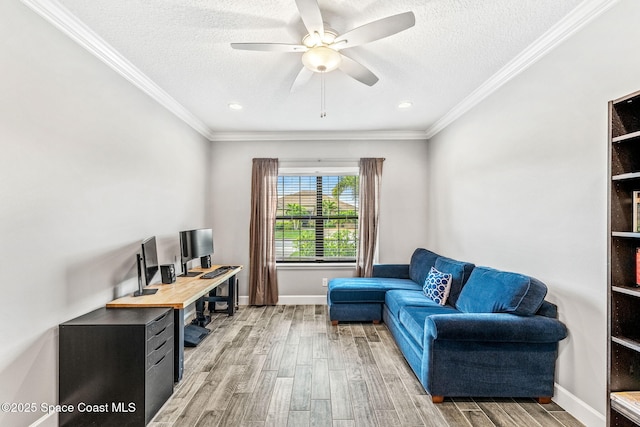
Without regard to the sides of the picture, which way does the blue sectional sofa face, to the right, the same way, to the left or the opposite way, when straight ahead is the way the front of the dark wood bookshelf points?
the same way

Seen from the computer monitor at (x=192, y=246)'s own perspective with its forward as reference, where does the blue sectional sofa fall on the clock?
The blue sectional sofa is roughly at 12 o'clock from the computer monitor.

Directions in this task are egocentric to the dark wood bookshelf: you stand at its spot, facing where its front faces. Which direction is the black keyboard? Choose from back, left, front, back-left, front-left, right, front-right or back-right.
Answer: front-right

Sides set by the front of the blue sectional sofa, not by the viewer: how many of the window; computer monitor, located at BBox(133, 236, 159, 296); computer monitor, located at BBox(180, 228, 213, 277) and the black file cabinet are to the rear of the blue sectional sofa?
0

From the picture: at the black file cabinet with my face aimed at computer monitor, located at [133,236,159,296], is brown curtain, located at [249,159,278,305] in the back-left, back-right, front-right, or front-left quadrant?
front-right

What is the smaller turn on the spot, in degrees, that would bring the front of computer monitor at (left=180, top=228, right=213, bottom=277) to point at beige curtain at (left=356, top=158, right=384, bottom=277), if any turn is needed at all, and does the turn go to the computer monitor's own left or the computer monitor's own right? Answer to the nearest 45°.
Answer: approximately 45° to the computer monitor's own left

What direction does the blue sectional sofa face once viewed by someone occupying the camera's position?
facing to the left of the viewer

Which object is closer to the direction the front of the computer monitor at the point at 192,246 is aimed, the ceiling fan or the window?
the ceiling fan

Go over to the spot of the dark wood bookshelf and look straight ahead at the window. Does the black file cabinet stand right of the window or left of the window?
left

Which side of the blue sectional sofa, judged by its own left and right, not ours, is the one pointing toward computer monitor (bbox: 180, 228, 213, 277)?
front

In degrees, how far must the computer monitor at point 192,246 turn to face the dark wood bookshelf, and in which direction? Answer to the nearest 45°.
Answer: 0° — it already faces it

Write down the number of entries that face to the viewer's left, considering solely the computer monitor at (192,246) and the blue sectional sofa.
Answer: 1

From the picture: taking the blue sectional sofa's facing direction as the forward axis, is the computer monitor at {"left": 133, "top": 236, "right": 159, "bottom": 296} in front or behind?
in front

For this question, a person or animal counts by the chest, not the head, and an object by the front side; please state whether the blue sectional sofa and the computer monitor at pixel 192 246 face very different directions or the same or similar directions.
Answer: very different directions

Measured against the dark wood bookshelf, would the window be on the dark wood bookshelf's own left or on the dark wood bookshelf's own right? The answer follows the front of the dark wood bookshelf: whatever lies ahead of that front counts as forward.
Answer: on the dark wood bookshelf's own right

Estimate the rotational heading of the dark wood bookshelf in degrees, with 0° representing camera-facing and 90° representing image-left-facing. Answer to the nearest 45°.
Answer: approximately 45°

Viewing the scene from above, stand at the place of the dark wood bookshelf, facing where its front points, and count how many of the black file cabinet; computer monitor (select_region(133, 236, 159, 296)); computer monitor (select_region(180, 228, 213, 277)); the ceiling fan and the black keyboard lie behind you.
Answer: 0

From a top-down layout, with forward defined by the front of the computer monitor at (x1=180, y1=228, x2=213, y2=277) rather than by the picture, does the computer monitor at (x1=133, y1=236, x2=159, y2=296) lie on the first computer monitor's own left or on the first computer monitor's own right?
on the first computer monitor's own right

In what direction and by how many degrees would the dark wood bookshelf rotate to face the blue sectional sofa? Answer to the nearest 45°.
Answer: approximately 90° to its right

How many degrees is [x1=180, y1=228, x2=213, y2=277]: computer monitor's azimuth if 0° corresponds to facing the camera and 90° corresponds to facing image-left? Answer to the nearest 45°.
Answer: approximately 315°

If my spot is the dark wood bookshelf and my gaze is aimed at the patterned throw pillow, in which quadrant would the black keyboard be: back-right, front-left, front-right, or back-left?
front-left
